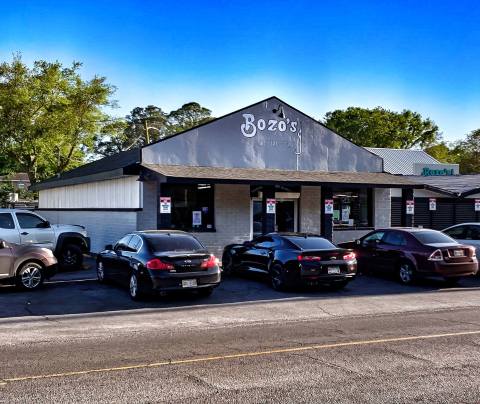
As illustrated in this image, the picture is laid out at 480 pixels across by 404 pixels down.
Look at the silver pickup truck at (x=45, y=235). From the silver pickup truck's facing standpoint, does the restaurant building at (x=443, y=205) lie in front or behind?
in front

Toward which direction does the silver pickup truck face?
to the viewer's right

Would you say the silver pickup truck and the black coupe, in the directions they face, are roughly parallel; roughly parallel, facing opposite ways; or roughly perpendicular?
roughly perpendicular

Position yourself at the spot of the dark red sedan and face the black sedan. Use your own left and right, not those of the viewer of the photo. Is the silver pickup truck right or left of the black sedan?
right

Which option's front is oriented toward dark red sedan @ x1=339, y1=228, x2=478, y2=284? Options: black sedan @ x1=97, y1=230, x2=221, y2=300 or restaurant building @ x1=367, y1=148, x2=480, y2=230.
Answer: the restaurant building

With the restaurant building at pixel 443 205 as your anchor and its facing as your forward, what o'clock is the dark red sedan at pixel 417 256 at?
The dark red sedan is roughly at 12 o'clock from the restaurant building.

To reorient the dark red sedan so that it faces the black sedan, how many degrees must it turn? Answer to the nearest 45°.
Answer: approximately 90° to its left

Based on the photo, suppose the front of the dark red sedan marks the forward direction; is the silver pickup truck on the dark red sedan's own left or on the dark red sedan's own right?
on the dark red sedan's own left

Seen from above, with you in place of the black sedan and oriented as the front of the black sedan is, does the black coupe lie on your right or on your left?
on your right

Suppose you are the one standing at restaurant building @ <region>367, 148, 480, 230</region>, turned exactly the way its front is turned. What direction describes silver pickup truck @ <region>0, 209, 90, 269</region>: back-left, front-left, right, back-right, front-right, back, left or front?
front-right

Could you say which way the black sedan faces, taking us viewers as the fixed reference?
facing away from the viewer and to the left of the viewer
